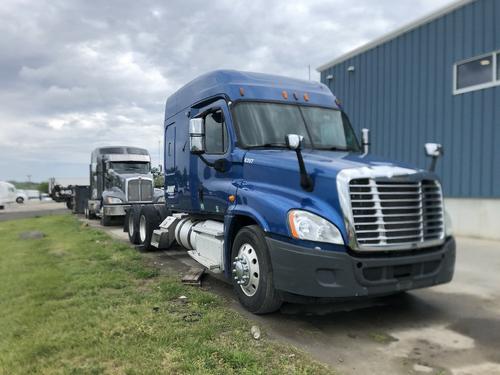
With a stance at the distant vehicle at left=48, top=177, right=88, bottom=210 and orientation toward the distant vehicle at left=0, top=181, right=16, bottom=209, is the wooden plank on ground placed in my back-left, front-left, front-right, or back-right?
back-left

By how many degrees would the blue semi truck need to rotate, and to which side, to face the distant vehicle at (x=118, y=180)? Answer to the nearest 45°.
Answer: approximately 180°

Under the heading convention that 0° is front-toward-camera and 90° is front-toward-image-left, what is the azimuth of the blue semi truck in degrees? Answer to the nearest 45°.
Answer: approximately 315°

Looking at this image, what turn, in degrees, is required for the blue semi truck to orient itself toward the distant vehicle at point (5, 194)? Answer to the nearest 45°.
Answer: approximately 180°

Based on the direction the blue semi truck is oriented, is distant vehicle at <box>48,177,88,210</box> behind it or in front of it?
behind
